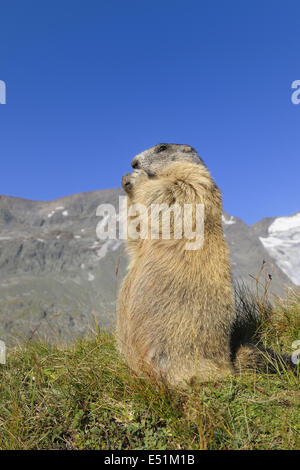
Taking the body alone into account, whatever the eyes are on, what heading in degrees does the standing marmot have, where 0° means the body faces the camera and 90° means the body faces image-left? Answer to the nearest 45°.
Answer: approximately 90°
